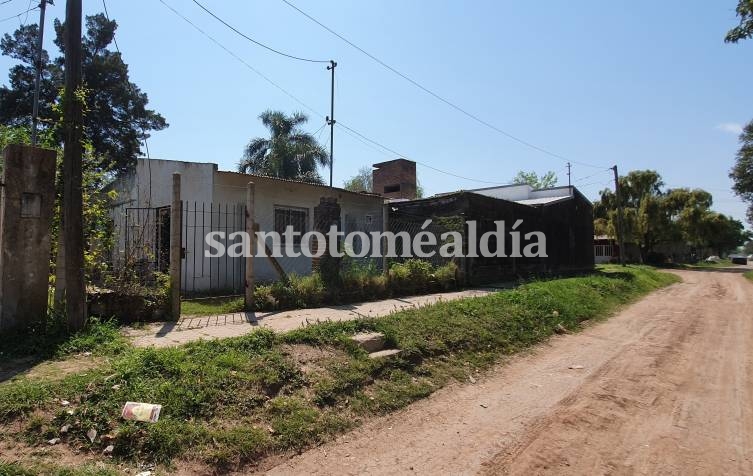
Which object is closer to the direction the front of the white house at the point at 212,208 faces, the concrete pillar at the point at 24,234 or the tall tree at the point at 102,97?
the concrete pillar

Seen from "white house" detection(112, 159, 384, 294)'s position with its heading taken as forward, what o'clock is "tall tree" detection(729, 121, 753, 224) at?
The tall tree is roughly at 10 o'clock from the white house.

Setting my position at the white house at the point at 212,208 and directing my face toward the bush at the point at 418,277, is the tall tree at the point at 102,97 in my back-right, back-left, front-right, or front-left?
back-left

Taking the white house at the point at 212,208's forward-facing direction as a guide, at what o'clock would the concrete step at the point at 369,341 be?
The concrete step is roughly at 1 o'clock from the white house.

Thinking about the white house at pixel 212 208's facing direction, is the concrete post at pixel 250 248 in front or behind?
in front

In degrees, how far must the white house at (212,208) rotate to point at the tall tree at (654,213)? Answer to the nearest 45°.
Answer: approximately 90° to its left

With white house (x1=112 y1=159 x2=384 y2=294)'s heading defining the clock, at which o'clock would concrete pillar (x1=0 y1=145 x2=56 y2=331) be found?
The concrete pillar is roughly at 2 o'clock from the white house.

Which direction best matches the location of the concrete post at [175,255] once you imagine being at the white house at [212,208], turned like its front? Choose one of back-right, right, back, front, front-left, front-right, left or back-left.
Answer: front-right

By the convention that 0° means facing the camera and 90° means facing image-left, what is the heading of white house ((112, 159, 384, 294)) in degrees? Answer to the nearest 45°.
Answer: approximately 315°

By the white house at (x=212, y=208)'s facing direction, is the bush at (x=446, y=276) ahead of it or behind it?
ahead
